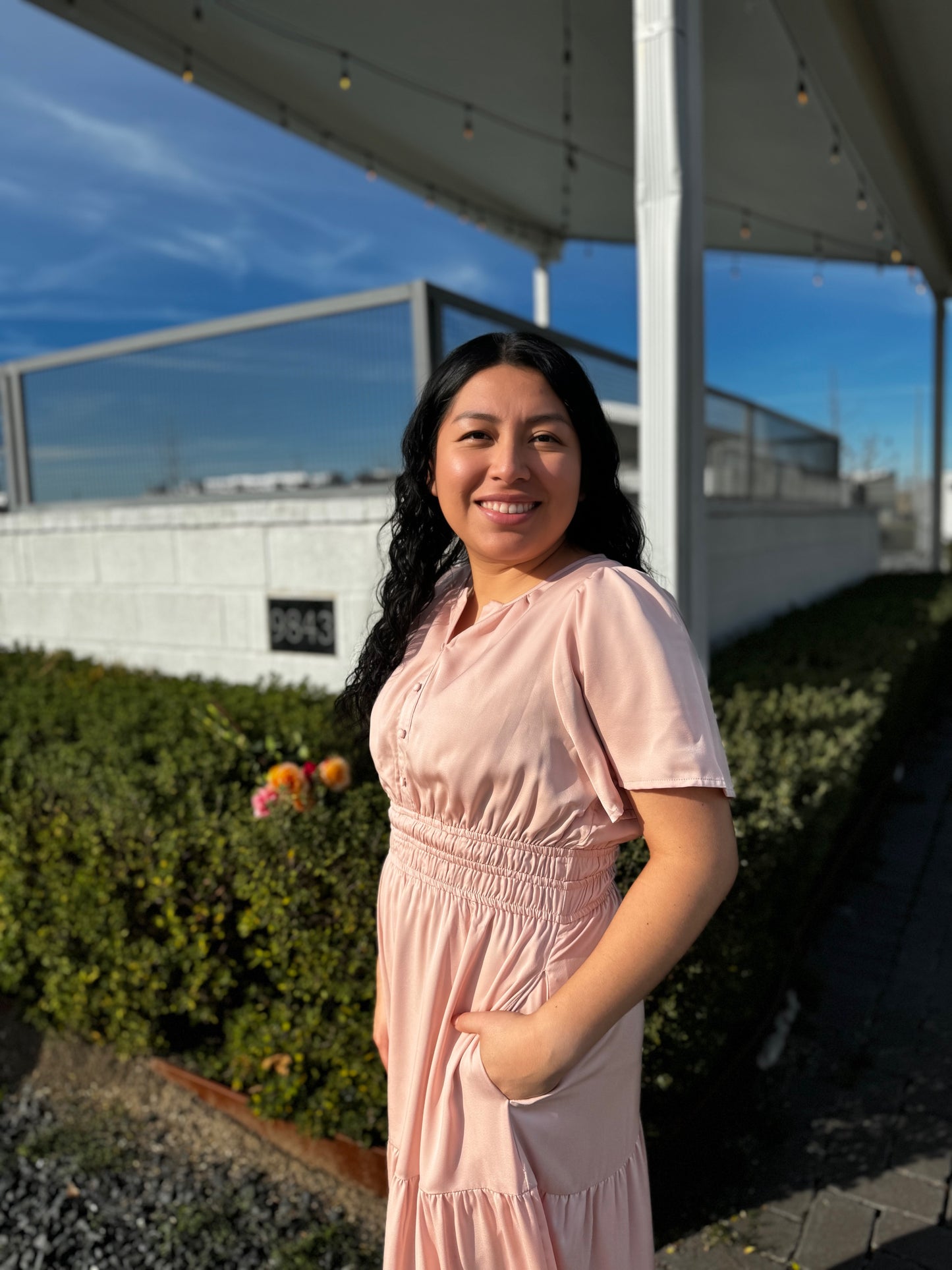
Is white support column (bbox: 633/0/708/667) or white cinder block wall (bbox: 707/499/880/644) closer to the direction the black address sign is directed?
the white support column

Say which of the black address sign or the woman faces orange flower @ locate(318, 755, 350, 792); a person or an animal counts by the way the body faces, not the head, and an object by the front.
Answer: the black address sign

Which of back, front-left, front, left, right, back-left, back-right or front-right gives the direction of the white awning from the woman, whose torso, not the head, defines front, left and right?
back-right

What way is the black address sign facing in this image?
toward the camera

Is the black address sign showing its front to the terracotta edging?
yes

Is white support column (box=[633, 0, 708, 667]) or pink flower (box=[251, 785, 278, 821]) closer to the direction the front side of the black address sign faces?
the pink flower

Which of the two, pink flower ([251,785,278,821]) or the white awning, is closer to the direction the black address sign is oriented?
the pink flower

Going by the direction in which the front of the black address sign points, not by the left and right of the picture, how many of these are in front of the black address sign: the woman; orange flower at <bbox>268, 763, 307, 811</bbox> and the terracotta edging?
3

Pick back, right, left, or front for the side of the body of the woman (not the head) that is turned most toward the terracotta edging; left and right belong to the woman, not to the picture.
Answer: right

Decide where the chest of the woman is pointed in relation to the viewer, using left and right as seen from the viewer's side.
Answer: facing the viewer and to the left of the viewer

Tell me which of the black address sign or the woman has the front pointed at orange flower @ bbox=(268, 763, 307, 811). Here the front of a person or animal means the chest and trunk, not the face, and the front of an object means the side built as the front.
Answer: the black address sign

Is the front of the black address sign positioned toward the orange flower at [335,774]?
yes

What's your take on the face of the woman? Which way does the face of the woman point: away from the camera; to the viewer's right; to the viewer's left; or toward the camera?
toward the camera

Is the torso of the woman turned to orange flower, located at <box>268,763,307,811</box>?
no

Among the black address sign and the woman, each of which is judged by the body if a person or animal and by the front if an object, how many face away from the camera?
0

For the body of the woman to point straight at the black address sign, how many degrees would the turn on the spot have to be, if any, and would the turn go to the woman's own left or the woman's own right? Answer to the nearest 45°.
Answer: approximately 135° to the woman's own right

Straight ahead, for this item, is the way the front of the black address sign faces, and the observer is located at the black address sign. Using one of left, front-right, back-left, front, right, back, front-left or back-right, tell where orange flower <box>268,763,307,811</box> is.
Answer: front
